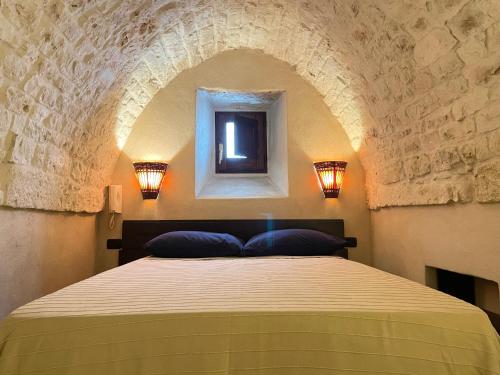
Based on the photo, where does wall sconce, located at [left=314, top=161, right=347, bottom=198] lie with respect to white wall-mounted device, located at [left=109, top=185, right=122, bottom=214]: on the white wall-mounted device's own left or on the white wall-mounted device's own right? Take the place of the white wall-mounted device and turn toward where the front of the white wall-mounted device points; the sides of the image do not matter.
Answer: on the white wall-mounted device's own left

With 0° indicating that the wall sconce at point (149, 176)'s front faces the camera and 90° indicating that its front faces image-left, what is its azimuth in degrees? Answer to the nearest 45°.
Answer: approximately 0°

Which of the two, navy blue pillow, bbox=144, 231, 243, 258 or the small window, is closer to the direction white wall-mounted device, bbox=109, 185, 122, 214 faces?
the navy blue pillow

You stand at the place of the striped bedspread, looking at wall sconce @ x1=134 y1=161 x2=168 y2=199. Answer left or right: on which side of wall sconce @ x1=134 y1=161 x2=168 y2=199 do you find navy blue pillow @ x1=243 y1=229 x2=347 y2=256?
right

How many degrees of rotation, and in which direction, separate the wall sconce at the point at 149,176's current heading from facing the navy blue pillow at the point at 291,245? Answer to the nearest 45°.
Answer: approximately 45° to its left
